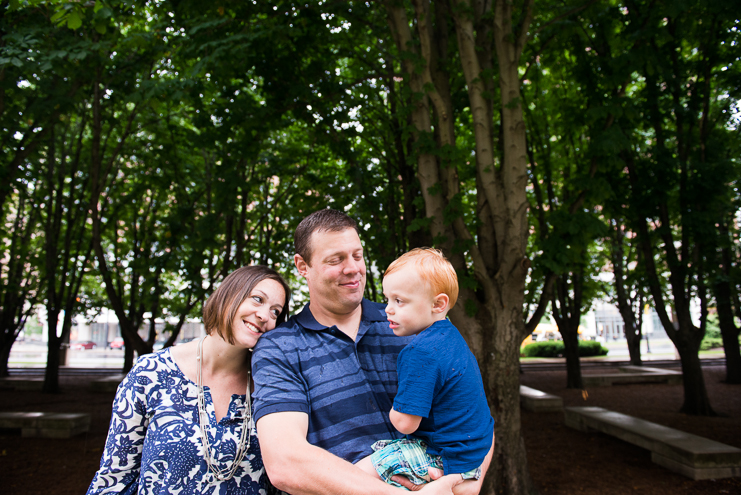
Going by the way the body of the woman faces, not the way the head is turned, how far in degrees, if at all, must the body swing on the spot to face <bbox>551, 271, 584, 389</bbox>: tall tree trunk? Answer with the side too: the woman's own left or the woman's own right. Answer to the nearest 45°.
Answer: approximately 90° to the woman's own left

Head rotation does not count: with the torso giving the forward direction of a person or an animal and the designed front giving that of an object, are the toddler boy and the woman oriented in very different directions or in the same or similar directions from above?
very different directions

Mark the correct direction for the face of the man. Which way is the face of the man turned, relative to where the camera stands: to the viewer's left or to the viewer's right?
to the viewer's right

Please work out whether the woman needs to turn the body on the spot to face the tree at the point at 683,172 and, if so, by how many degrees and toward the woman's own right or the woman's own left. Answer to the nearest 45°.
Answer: approximately 90° to the woman's own left

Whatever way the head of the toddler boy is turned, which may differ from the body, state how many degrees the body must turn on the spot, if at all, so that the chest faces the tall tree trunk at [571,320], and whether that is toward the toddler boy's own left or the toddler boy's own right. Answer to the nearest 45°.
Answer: approximately 90° to the toddler boy's own right

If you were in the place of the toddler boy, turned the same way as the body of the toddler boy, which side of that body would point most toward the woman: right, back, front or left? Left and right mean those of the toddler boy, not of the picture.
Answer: front

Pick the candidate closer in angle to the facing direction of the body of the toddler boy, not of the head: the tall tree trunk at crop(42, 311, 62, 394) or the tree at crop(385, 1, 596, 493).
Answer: the tall tree trunk

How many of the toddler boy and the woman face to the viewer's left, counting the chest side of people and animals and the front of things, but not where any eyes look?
1

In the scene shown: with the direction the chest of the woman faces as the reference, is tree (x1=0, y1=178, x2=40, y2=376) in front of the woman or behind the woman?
behind

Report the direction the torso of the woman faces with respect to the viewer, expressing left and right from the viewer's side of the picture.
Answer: facing the viewer and to the right of the viewer

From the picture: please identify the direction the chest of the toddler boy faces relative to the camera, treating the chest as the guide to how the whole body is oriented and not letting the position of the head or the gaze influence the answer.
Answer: to the viewer's left

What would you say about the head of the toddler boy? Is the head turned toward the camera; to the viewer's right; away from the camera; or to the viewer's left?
to the viewer's left
